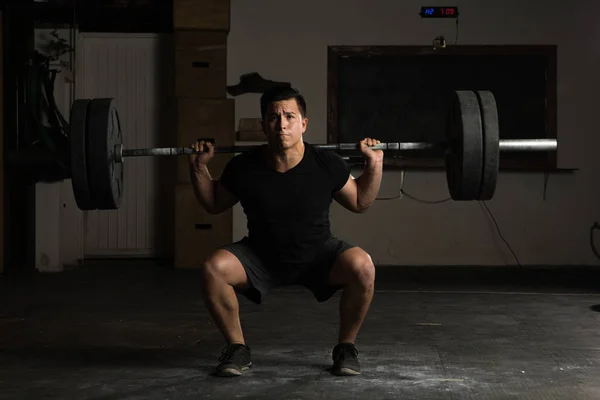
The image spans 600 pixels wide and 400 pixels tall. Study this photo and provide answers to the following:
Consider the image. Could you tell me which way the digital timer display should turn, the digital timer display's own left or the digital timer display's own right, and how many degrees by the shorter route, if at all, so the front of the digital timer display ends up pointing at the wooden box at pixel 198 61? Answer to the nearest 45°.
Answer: approximately 90° to the digital timer display's own right

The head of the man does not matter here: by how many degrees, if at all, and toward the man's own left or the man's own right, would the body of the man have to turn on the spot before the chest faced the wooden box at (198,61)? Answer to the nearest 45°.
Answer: approximately 180°

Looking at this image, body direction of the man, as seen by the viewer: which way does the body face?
toward the camera

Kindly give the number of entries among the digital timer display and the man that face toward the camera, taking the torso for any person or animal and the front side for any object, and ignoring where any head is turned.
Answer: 2

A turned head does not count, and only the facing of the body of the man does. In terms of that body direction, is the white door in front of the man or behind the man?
behind

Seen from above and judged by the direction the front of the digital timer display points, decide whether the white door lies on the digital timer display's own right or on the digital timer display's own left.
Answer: on the digital timer display's own right

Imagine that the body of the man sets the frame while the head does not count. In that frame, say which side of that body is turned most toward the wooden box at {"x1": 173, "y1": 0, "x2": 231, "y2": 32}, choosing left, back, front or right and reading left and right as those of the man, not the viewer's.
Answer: back

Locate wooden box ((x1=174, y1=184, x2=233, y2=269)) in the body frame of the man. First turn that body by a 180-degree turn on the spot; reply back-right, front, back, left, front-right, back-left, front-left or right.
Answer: front

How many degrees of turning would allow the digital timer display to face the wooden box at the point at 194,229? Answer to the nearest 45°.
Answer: approximately 90° to its right
